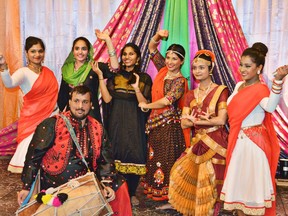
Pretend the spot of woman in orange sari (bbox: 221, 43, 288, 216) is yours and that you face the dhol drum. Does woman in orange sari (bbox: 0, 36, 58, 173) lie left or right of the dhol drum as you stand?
right

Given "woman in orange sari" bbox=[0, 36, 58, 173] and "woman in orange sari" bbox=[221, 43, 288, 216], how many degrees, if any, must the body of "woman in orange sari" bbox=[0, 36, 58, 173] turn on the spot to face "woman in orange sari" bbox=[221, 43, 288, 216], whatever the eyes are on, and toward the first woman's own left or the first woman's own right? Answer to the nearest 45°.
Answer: approximately 45° to the first woman's own left

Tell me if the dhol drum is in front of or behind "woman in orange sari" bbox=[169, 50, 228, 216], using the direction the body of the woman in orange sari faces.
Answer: in front

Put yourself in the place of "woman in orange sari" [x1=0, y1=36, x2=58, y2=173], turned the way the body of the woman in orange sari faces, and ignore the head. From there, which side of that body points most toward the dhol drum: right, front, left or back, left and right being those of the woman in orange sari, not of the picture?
front

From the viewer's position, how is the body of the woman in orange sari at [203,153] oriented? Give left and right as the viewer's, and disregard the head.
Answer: facing the viewer and to the left of the viewer

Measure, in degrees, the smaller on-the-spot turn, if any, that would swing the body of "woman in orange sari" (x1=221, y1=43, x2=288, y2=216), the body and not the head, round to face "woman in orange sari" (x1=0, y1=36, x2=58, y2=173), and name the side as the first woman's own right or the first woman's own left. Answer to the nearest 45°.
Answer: approximately 45° to the first woman's own right

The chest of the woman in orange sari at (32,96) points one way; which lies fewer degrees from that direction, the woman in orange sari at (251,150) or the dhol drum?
the dhol drum

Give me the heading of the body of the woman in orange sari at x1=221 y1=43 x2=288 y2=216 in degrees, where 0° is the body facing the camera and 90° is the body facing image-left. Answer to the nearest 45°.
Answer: approximately 45°

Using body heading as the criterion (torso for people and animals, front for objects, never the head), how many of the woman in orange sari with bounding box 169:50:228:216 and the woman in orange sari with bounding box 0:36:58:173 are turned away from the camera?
0

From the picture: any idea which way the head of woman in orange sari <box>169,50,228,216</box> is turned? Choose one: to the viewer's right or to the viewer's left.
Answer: to the viewer's left

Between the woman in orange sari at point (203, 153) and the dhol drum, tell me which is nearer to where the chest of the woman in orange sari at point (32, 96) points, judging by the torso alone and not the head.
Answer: the dhol drum

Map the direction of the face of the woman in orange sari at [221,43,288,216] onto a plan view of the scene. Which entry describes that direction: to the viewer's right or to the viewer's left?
to the viewer's left

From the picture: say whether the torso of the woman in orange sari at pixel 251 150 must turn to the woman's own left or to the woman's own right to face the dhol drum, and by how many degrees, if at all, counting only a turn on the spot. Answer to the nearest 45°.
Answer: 0° — they already face it

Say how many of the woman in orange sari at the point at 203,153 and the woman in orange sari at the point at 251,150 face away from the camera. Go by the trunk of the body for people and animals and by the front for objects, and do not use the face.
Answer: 0

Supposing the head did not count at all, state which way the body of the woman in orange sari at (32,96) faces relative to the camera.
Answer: toward the camera
